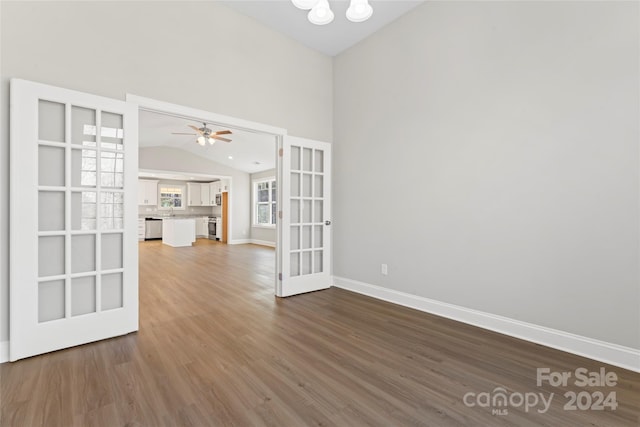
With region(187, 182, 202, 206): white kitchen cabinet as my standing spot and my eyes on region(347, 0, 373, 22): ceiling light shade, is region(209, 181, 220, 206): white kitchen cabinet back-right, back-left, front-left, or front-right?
front-left

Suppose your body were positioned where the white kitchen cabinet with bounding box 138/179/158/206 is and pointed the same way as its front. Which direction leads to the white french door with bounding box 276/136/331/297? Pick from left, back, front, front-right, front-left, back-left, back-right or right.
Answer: front

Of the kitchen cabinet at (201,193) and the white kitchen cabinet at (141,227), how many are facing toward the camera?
2

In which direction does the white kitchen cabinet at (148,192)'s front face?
toward the camera

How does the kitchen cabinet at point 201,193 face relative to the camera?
toward the camera

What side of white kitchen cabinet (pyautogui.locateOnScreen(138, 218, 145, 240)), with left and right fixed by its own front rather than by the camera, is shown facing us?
front

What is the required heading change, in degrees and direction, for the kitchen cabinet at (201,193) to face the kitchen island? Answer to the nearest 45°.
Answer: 0° — it already faces it

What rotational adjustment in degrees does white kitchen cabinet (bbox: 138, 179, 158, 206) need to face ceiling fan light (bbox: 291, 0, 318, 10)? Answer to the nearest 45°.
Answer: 0° — it already faces it

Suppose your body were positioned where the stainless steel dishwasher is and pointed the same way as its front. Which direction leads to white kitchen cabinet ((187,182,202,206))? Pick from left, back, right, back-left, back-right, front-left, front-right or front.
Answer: left

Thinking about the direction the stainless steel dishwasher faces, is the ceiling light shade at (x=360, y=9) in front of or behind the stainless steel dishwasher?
in front

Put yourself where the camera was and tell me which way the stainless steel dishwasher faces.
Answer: facing the viewer

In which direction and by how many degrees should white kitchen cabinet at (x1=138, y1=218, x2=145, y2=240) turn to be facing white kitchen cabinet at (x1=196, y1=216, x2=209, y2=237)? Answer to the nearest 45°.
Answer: approximately 90° to its left

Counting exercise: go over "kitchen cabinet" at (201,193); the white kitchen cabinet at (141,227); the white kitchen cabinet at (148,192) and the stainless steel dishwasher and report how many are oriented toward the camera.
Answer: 4

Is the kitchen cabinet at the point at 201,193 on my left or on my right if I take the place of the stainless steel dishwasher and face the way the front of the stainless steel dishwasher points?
on my left
